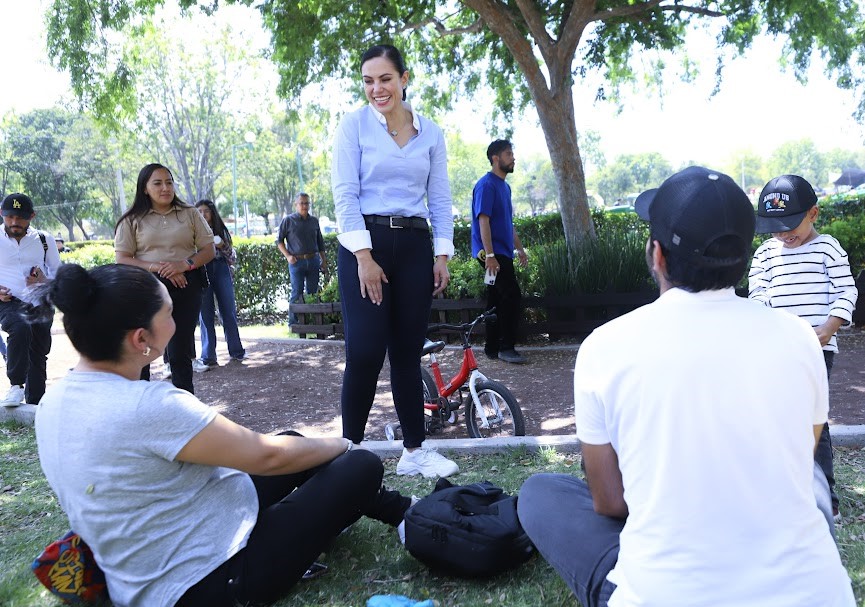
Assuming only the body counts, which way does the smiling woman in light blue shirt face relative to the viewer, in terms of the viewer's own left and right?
facing the viewer

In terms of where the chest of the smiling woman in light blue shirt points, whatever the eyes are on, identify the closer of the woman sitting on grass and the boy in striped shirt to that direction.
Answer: the woman sitting on grass

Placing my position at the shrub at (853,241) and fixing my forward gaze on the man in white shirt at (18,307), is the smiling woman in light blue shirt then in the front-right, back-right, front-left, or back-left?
front-left

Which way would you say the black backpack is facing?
toward the camera

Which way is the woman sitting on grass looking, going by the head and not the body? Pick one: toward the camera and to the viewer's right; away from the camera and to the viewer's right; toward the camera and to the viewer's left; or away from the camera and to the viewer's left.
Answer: away from the camera and to the viewer's right

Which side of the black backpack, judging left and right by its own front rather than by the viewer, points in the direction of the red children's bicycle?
back

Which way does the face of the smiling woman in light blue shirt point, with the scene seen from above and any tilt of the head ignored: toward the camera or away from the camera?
toward the camera

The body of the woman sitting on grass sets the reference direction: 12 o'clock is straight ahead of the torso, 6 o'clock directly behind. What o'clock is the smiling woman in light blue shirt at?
The smiling woman in light blue shirt is roughly at 12 o'clock from the woman sitting on grass.

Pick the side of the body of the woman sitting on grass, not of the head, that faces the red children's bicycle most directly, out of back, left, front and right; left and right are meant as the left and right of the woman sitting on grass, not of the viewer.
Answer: front

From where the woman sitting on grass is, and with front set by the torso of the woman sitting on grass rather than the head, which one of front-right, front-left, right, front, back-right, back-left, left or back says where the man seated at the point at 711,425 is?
right

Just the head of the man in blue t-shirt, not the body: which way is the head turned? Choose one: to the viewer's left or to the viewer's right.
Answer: to the viewer's right
